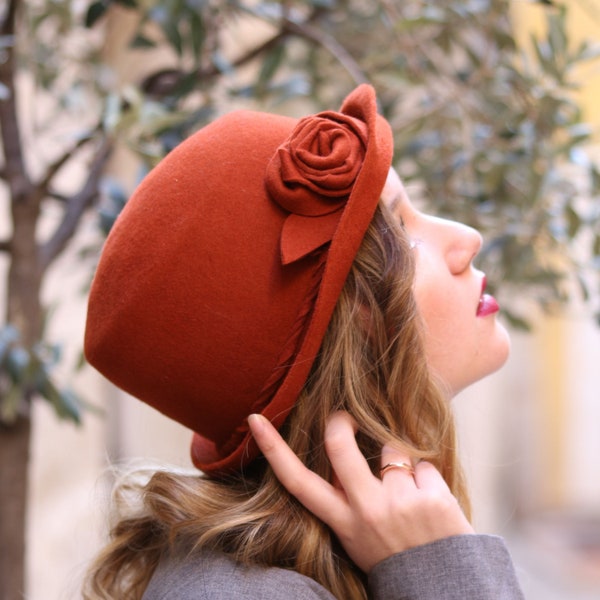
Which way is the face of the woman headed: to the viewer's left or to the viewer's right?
to the viewer's right

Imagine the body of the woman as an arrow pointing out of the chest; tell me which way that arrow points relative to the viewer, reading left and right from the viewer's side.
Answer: facing to the right of the viewer
